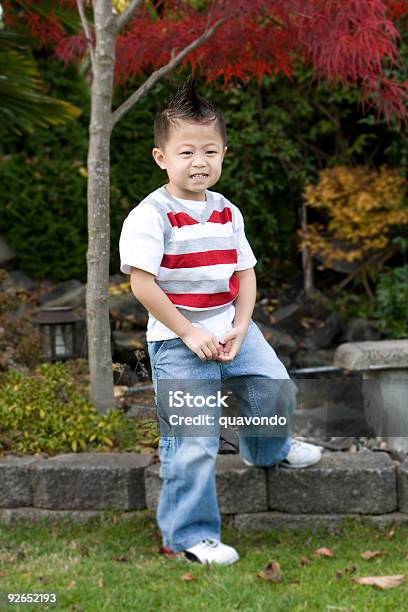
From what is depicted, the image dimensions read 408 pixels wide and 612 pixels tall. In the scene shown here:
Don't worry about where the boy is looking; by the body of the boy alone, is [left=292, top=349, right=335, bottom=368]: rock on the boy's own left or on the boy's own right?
on the boy's own left

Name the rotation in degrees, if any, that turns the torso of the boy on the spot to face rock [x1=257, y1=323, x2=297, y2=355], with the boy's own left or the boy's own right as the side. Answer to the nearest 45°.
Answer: approximately 135° to the boy's own left

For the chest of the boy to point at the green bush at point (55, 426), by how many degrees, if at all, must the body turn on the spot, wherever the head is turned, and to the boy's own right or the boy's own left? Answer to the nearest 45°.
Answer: approximately 180°

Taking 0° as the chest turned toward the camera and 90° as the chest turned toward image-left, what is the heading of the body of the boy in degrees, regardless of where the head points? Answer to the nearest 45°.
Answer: approximately 315°

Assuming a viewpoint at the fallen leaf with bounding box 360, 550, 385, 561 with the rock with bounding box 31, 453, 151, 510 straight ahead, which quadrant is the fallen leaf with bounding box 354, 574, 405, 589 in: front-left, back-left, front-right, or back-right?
back-left
